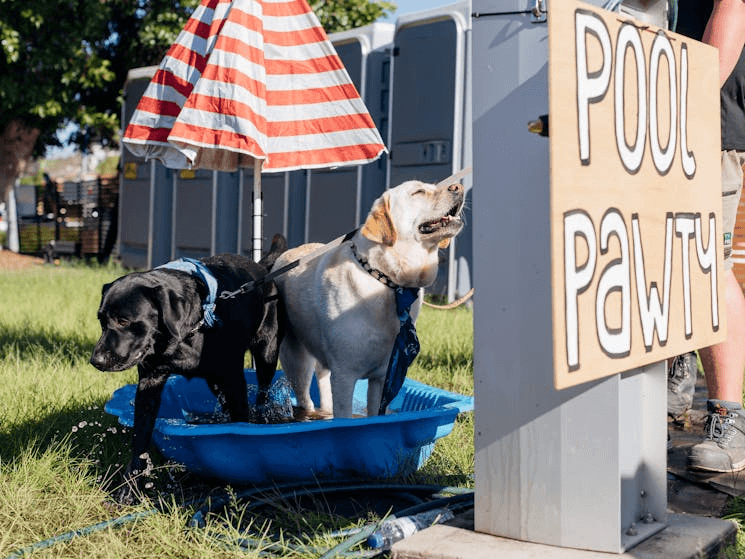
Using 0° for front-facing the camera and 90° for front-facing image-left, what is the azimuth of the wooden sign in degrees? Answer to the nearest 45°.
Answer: approximately 315°

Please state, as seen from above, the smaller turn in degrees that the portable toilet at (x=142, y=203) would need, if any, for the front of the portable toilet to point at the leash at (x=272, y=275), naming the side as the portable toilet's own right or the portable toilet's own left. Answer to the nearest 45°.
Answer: approximately 45° to the portable toilet's own left

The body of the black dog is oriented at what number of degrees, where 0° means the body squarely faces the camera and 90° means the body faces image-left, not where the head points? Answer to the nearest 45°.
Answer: approximately 45°

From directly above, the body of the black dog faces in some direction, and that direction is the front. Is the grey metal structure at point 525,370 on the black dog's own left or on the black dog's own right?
on the black dog's own left

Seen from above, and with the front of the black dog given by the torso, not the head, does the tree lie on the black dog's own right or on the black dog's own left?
on the black dog's own right

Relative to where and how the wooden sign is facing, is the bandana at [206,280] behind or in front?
behind

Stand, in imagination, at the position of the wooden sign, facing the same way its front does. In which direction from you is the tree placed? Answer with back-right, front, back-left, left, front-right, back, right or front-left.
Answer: back

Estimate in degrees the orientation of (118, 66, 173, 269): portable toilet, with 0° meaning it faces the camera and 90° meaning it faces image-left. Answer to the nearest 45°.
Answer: approximately 45°
